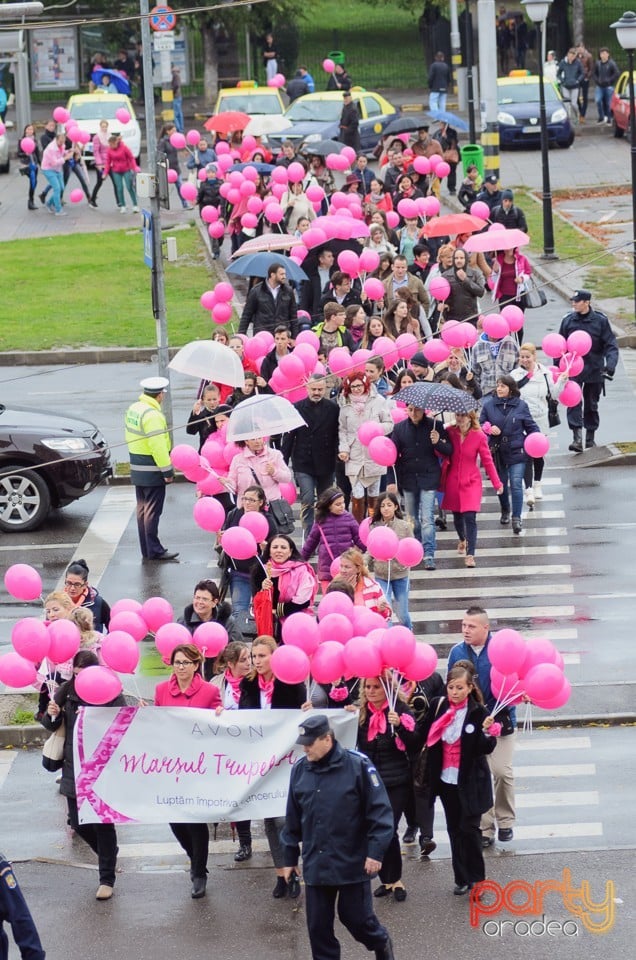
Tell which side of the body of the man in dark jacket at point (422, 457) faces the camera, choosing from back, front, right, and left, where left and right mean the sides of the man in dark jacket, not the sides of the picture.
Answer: front

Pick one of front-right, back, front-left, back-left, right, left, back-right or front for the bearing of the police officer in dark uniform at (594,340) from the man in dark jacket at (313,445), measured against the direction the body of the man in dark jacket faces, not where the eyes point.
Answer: back-left

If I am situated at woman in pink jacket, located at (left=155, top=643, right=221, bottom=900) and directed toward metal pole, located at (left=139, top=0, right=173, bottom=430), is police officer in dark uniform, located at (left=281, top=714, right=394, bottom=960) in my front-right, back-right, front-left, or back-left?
back-right

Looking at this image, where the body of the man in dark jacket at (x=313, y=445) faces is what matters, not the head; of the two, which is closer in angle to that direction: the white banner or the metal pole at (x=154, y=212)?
the white banner

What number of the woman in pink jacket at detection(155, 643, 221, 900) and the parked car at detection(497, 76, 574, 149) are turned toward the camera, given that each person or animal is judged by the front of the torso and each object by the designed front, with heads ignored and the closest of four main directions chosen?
2

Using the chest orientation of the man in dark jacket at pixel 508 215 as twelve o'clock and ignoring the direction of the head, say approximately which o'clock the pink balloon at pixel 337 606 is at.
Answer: The pink balloon is roughly at 12 o'clock from the man in dark jacket.

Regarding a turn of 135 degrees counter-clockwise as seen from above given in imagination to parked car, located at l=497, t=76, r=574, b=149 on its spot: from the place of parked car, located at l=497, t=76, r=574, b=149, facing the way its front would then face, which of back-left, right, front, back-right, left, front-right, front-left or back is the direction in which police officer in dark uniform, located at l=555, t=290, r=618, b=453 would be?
back-right

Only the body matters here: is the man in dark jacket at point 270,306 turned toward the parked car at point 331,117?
no

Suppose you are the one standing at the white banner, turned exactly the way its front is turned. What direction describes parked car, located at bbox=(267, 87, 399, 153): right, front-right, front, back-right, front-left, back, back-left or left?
back

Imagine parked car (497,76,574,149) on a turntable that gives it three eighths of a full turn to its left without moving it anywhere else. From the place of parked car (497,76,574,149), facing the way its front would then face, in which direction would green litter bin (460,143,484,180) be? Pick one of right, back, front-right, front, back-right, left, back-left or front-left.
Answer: back-right

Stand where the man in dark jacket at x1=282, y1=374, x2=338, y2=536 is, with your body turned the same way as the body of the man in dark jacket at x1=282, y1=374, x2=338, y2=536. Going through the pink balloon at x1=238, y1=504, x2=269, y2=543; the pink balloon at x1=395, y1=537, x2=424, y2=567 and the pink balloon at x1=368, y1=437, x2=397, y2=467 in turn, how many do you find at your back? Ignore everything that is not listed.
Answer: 0

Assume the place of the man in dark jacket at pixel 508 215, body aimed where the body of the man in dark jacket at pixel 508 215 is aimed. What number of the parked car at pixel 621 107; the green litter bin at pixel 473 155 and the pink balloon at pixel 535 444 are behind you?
2

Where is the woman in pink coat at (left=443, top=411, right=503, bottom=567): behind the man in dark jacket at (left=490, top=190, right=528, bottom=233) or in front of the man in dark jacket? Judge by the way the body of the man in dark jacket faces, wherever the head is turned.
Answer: in front

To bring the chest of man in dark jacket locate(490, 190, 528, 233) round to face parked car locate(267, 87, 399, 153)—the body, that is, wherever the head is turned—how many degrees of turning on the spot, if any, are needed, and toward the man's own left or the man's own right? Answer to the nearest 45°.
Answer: approximately 180°

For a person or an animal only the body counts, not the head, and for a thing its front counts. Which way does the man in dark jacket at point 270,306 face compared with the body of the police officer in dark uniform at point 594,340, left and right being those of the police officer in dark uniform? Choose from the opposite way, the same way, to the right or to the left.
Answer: to the left

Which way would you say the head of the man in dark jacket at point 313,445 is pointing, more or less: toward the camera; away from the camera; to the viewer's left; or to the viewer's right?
toward the camera
